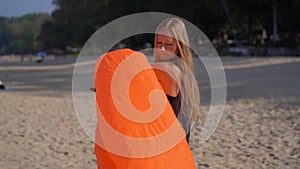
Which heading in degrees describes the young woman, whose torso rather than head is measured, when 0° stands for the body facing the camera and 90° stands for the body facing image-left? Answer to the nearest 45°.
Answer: approximately 45°
